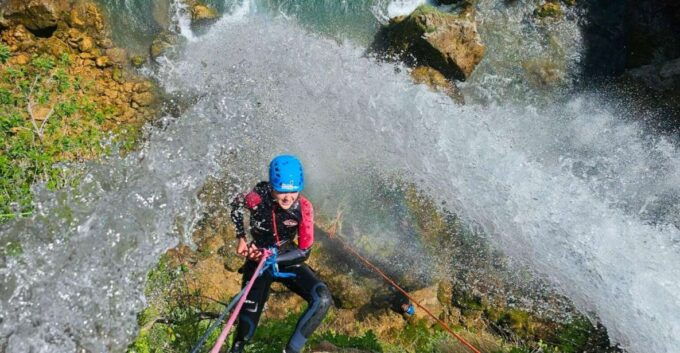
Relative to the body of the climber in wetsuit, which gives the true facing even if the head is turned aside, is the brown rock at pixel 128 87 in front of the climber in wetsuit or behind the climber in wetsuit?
behind

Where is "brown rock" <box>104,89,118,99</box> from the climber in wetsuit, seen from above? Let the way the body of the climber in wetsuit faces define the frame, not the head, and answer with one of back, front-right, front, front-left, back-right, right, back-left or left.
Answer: back-right

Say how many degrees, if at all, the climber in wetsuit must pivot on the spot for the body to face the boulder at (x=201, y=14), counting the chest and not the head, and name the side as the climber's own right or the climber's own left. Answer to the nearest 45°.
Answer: approximately 135° to the climber's own right

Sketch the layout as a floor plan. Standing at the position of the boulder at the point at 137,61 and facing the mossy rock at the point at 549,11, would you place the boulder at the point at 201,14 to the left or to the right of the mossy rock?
left

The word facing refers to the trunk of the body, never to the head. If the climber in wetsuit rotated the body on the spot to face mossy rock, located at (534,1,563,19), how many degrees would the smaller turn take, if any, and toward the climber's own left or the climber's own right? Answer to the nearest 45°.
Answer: approximately 180°

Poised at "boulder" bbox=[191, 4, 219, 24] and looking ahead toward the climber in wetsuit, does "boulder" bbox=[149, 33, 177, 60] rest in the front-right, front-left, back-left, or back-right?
front-right

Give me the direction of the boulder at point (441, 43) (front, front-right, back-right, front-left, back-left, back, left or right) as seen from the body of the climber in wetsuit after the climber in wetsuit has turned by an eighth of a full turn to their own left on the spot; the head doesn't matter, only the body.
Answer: back-left

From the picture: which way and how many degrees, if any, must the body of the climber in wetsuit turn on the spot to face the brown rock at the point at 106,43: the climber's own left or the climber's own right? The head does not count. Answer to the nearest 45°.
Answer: approximately 135° to the climber's own right

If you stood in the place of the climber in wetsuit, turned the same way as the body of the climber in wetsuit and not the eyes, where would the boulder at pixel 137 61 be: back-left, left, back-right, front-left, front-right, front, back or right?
back-right

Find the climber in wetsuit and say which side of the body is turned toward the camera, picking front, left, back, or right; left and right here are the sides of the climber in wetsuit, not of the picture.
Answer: front
